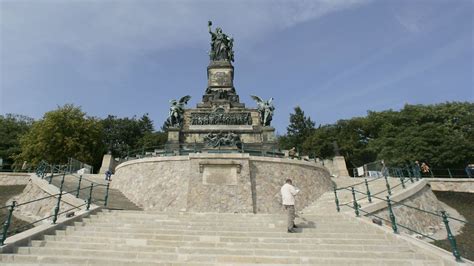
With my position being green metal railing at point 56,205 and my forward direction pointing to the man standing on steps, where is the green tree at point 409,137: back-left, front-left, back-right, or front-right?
front-left

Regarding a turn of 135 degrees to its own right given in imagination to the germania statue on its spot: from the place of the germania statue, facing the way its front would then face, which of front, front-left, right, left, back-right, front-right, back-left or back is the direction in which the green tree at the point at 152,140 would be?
front

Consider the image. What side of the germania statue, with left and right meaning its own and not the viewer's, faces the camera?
front

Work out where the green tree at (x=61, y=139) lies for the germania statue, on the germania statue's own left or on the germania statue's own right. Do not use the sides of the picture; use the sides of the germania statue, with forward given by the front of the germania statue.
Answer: on the germania statue's own right

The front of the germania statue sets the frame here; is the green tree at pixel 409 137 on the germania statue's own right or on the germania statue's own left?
on the germania statue's own left
